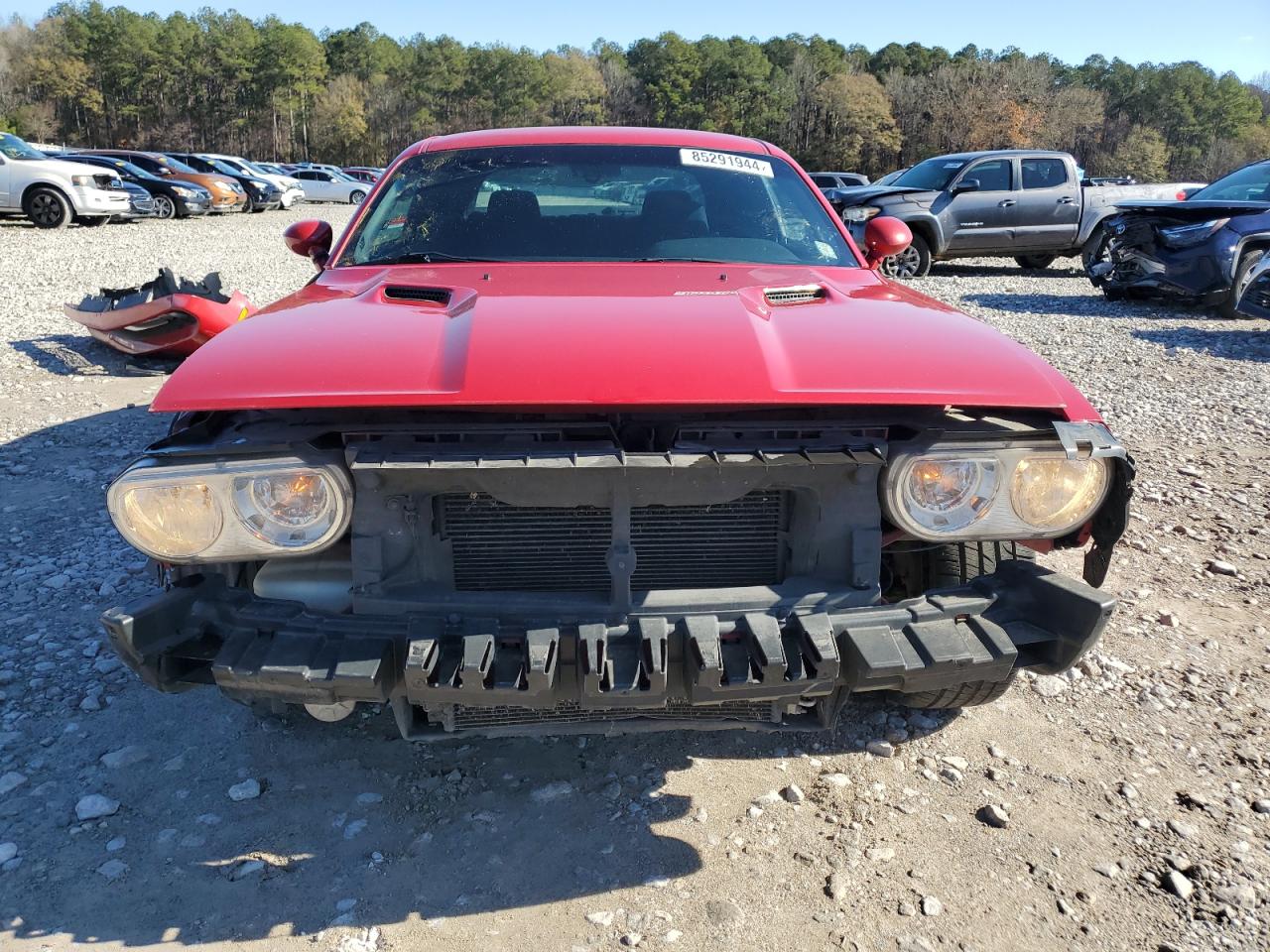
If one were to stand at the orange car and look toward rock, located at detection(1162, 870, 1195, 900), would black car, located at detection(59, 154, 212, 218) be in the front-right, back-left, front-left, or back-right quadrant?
front-right

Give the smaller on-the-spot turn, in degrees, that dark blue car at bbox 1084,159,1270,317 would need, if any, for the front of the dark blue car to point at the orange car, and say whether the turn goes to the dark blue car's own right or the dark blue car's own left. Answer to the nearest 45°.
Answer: approximately 45° to the dark blue car's own right

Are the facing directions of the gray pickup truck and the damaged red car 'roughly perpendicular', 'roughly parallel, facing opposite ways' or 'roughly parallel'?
roughly perpendicular

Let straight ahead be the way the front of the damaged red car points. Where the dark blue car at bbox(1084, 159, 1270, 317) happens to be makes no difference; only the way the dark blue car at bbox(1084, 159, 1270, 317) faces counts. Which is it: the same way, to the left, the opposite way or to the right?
to the right

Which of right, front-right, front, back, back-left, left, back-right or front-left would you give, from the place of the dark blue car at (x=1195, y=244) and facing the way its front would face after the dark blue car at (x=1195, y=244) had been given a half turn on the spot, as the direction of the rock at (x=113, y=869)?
back-right

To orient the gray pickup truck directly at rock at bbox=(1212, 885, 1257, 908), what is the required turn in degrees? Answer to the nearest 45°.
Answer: approximately 45° to its left

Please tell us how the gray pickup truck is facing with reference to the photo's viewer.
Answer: facing the viewer and to the left of the viewer

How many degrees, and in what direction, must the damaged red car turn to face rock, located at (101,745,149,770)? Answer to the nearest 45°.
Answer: approximately 90° to its right

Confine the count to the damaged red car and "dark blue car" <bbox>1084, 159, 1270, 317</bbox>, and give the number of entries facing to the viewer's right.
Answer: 0

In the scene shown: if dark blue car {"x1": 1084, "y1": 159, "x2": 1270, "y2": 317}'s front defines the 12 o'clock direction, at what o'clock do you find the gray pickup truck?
The gray pickup truck is roughly at 3 o'clock from the dark blue car.

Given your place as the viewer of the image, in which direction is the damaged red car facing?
facing the viewer

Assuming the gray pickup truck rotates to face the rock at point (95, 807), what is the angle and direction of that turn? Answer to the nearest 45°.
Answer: approximately 45° to its left

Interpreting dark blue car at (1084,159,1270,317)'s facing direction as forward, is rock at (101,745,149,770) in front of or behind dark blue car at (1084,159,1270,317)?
in front

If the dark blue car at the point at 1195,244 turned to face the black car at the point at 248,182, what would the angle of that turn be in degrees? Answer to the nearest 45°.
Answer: approximately 45° to its right

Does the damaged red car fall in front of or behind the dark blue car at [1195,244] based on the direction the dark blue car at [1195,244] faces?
in front

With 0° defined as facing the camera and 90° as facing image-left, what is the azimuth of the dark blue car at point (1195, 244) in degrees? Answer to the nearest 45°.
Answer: approximately 45°

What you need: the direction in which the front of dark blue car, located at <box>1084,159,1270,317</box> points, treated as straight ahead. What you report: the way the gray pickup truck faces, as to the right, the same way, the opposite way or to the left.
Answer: the same way
